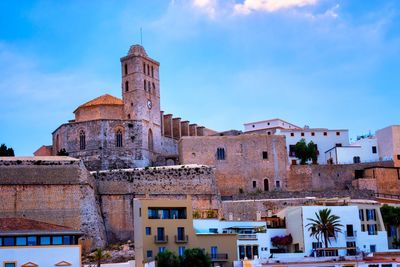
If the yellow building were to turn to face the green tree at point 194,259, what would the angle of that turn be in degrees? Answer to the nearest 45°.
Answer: approximately 45° to its left

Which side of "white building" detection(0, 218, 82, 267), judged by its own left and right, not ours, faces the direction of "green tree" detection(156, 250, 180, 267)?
left

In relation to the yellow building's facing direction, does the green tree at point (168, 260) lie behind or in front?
in front

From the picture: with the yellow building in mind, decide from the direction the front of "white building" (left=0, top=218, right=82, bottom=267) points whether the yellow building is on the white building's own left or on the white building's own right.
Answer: on the white building's own left

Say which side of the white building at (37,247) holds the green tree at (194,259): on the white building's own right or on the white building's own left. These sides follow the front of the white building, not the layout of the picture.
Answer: on the white building's own left

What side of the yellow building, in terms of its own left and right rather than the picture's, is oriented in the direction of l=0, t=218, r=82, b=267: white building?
right

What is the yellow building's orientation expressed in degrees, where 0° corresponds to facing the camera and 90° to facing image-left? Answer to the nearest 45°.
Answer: approximately 0°

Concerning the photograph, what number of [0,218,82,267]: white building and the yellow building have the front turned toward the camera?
2

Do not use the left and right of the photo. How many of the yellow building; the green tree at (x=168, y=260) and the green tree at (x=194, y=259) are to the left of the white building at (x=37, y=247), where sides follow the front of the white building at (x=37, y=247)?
3
